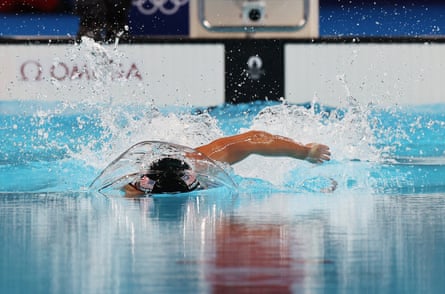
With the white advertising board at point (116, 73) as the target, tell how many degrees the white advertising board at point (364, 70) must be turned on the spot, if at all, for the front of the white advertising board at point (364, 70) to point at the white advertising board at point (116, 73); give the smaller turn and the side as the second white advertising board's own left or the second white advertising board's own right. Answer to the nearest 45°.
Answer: approximately 90° to the second white advertising board's own right

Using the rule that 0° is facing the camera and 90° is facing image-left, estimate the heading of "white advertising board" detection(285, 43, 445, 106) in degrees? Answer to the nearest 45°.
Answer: approximately 0°

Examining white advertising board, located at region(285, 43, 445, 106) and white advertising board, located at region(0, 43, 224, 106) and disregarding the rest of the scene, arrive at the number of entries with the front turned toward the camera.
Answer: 2

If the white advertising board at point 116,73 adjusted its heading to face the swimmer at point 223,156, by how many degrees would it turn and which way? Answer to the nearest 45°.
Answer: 0° — it already faces them

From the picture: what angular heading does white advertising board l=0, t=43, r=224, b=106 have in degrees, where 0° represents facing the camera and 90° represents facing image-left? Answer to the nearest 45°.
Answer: approximately 0°

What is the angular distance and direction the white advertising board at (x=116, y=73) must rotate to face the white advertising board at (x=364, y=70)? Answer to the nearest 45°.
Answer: approximately 90° to its left

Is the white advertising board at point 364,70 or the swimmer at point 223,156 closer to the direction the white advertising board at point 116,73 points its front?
the swimmer

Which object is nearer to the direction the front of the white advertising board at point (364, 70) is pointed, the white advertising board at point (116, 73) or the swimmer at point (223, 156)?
the swimmer
